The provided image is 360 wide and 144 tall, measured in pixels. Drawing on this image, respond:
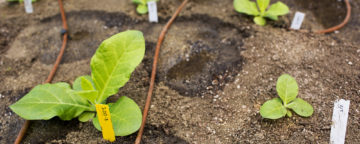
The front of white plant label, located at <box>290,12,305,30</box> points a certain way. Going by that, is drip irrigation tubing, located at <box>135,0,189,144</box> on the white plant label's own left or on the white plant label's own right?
on the white plant label's own right

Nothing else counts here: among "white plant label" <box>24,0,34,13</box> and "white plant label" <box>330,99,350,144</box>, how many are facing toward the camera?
2

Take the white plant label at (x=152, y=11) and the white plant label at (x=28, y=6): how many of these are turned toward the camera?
2

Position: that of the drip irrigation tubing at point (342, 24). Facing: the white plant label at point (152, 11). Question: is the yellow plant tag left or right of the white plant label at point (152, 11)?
left

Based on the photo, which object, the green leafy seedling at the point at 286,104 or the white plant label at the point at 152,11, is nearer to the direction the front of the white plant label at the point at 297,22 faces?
the green leafy seedling

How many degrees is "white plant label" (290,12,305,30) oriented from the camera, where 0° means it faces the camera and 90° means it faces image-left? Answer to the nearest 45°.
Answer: approximately 0°

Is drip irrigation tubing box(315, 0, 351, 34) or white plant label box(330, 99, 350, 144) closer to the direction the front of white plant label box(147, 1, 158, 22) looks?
the white plant label
